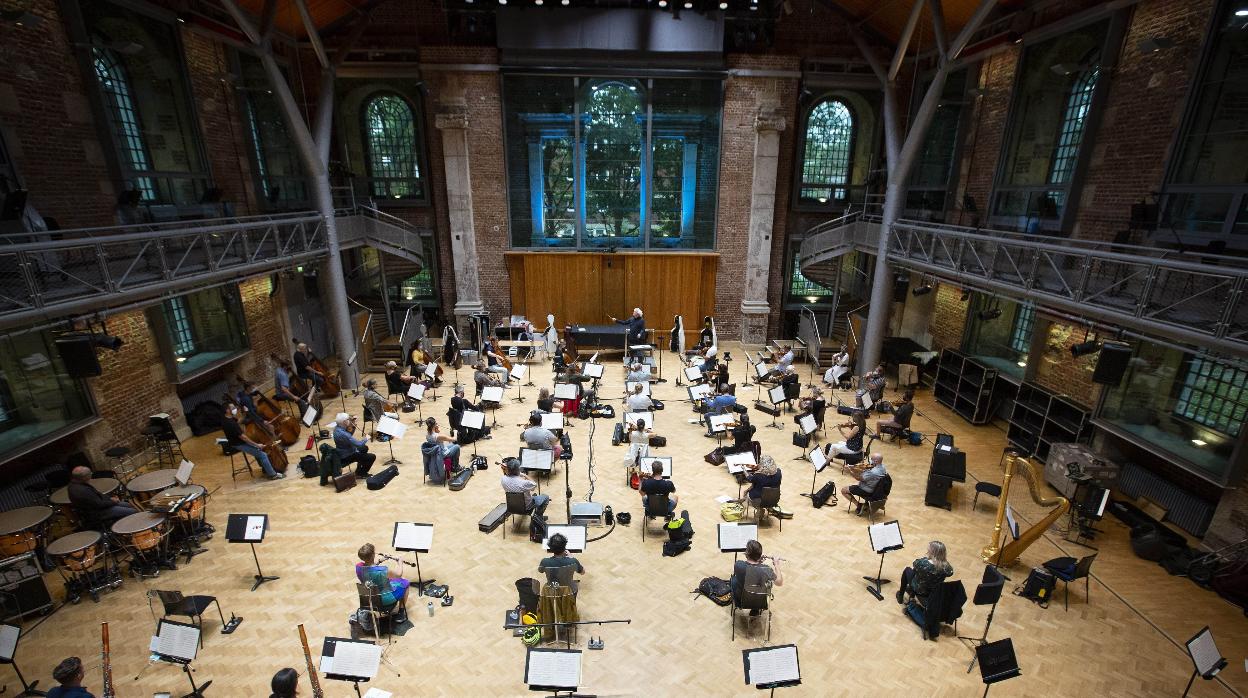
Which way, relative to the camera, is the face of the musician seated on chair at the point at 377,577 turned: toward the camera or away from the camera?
away from the camera

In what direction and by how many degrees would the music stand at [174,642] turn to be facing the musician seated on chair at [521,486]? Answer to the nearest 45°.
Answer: approximately 90° to its left

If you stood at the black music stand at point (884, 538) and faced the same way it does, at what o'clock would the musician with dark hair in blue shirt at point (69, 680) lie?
The musician with dark hair in blue shirt is roughly at 3 o'clock from the black music stand.

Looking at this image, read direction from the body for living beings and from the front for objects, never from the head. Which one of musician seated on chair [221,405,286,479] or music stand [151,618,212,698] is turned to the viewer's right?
the musician seated on chair

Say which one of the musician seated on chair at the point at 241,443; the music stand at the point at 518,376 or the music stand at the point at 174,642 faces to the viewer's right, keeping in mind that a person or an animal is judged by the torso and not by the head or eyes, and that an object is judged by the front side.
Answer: the musician seated on chair

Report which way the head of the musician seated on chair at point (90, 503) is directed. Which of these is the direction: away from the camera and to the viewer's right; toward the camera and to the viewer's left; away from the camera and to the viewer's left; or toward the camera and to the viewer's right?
away from the camera and to the viewer's right

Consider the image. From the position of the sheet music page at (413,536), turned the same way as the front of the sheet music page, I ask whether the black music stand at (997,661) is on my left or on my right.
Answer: on my left

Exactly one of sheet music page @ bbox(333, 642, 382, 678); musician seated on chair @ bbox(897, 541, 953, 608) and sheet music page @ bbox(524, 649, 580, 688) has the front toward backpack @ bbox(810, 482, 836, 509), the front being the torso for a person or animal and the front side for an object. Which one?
the musician seated on chair

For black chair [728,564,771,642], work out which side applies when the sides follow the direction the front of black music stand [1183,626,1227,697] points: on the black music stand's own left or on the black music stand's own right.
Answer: on the black music stand's own right

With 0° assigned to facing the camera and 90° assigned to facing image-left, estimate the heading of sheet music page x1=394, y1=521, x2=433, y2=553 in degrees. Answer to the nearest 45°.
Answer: approximately 0°

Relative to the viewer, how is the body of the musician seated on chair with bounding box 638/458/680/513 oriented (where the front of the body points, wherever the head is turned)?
away from the camera

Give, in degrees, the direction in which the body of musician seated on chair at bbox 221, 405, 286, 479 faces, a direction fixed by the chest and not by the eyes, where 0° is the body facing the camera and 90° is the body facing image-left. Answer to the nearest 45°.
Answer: approximately 270°

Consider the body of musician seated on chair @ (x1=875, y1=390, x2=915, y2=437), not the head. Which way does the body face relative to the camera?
to the viewer's left

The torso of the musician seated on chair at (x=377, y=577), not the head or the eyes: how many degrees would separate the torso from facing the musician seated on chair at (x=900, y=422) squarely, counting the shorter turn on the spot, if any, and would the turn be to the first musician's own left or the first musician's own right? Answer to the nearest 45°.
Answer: approximately 45° to the first musician's own right

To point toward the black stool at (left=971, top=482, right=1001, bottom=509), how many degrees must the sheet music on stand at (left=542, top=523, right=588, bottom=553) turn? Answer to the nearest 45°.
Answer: approximately 90° to its left

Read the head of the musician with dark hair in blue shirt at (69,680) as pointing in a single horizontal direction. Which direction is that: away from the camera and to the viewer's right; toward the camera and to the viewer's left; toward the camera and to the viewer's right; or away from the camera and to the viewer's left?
away from the camera and to the viewer's right

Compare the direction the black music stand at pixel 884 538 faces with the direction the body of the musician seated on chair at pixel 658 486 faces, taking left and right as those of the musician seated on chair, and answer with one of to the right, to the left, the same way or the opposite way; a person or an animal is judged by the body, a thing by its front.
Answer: the opposite way
